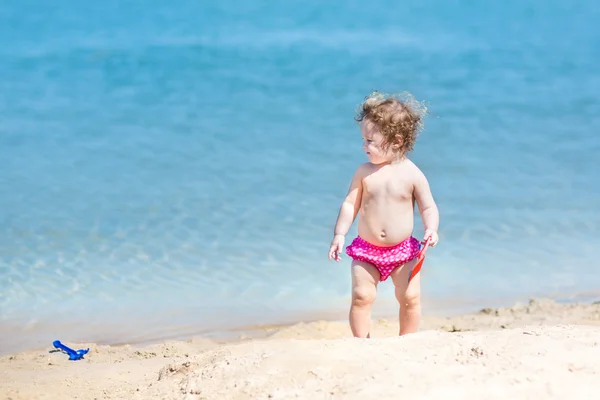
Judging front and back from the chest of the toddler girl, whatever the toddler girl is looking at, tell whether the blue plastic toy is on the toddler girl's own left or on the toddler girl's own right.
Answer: on the toddler girl's own right

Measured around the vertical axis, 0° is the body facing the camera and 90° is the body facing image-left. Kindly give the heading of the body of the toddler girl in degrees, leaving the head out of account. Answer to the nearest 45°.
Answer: approximately 0°

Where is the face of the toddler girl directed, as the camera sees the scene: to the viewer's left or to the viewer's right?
to the viewer's left
